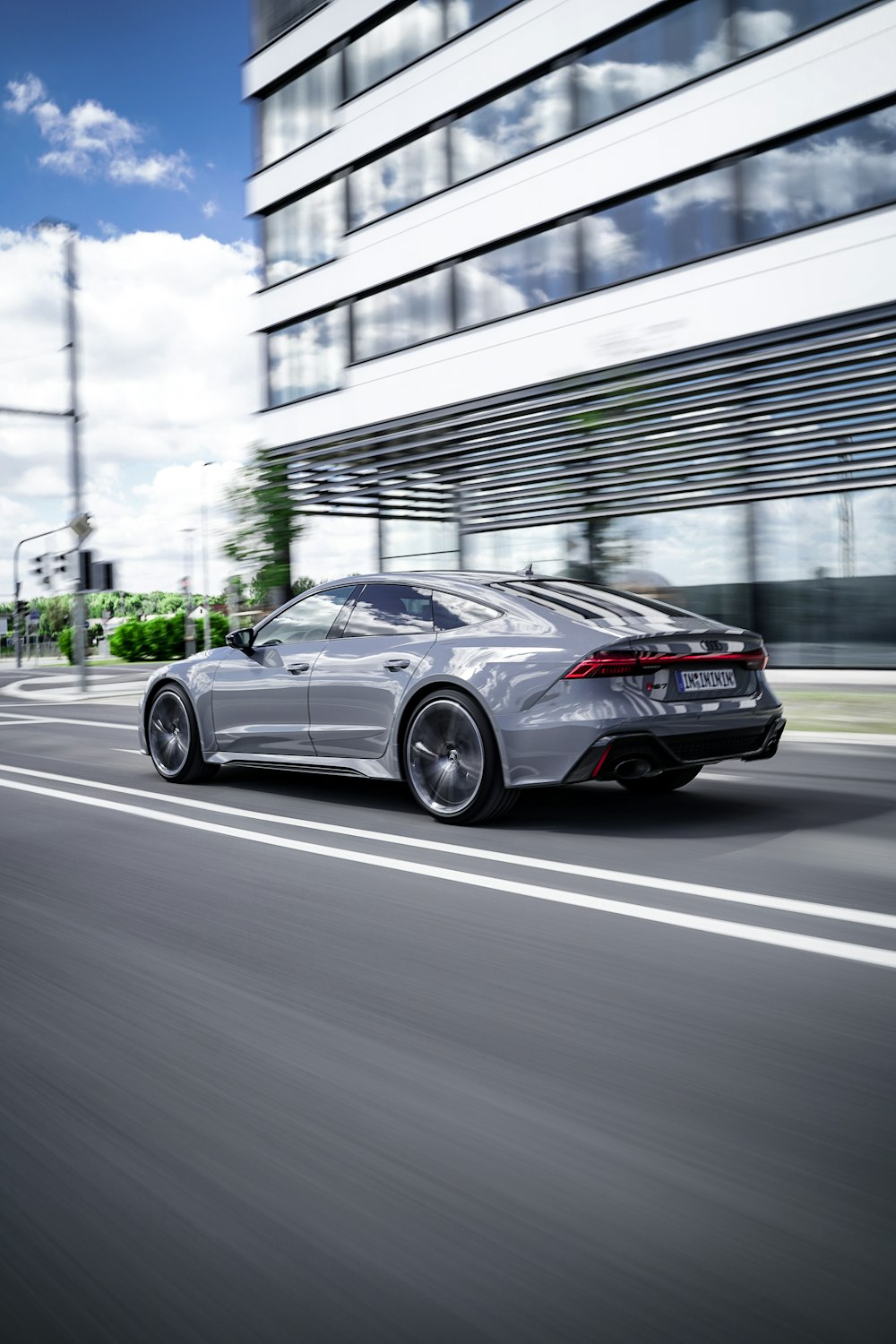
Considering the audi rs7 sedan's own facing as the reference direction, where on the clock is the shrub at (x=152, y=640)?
The shrub is roughly at 1 o'clock from the audi rs7 sedan.

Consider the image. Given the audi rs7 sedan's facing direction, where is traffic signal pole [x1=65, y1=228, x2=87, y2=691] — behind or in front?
in front

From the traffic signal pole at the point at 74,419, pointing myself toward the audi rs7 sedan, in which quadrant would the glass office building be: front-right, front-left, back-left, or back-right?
front-left

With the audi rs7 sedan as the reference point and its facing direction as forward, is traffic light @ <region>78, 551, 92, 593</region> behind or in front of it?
in front

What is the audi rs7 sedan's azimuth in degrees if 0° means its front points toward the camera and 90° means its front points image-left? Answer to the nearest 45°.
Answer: approximately 135°

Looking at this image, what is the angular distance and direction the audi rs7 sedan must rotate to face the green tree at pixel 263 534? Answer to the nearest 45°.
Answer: approximately 45° to its right

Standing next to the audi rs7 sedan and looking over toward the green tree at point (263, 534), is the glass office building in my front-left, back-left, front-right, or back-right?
front-right

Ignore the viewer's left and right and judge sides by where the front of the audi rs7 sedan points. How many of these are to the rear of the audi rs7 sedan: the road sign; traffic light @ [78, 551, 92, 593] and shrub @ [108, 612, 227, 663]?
0
